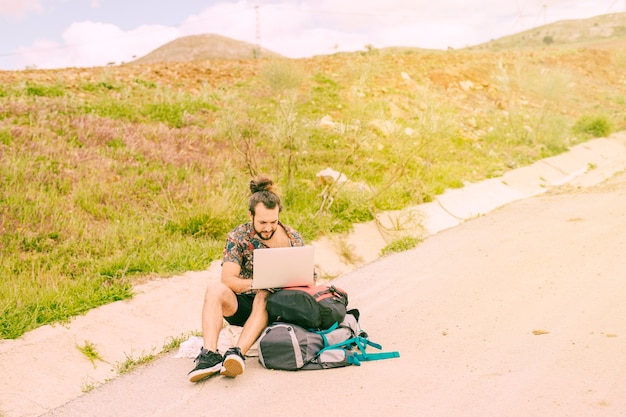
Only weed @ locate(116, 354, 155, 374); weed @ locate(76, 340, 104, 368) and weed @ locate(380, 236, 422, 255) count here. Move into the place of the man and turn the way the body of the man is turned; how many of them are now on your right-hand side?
2

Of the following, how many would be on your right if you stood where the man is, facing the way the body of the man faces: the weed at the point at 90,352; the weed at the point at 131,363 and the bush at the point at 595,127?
2

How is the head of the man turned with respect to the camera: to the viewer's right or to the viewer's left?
to the viewer's right

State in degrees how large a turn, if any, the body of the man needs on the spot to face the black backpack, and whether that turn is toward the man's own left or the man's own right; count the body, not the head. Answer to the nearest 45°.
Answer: approximately 45° to the man's own left

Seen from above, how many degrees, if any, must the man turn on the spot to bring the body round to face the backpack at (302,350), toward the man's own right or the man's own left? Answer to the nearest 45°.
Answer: approximately 45° to the man's own left

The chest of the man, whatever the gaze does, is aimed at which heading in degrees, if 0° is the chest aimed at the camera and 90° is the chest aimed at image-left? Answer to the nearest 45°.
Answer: approximately 0°

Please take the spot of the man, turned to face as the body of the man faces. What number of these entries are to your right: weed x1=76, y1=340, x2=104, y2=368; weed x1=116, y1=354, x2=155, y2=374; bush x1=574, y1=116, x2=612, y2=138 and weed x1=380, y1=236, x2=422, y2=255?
2

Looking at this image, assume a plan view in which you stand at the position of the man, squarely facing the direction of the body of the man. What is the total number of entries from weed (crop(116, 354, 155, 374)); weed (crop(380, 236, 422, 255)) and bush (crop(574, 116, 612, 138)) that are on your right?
1

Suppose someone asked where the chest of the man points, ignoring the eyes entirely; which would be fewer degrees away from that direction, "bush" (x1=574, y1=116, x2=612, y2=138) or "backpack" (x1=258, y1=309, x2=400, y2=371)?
the backpack

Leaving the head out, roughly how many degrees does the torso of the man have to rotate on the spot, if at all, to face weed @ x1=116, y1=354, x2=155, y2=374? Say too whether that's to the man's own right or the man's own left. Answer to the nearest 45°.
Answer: approximately 90° to the man's own right

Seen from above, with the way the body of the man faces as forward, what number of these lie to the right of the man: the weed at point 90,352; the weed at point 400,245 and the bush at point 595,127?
1

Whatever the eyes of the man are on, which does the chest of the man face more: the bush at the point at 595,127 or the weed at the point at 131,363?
the weed

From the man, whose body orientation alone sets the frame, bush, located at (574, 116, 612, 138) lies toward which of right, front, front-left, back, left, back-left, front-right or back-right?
back-left

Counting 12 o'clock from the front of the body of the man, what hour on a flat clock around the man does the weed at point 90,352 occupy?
The weed is roughly at 3 o'clock from the man.
